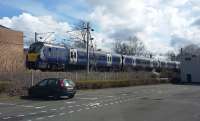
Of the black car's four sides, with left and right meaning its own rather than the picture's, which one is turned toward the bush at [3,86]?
front

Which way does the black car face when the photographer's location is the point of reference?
facing away from the viewer and to the left of the viewer
